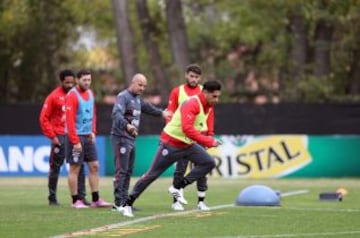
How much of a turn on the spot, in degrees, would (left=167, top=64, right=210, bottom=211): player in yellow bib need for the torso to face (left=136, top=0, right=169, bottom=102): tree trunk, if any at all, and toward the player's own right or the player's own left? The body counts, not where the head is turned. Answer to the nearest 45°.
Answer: approximately 180°

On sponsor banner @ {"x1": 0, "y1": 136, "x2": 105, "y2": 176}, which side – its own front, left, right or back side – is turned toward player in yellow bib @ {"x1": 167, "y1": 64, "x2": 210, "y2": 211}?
front

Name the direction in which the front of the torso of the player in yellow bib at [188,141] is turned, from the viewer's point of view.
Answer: to the viewer's right

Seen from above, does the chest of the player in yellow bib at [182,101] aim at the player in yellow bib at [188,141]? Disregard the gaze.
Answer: yes

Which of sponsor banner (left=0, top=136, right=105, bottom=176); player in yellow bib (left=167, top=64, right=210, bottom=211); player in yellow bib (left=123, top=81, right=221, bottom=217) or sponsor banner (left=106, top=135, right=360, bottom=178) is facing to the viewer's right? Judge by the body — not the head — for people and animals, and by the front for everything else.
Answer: player in yellow bib (left=123, top=81, right=221, bottom=217)

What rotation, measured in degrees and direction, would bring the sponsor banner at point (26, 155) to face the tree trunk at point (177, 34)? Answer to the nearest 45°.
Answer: approximately 135° to its left

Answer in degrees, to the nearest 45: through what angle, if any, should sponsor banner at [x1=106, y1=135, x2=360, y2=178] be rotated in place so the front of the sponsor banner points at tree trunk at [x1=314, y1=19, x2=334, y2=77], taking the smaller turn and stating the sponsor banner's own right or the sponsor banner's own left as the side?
approximately 180°

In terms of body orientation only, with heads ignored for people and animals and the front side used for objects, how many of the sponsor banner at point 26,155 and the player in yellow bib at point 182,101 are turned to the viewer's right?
0

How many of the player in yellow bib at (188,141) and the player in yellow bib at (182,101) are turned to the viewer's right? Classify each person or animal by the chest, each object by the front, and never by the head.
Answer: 1

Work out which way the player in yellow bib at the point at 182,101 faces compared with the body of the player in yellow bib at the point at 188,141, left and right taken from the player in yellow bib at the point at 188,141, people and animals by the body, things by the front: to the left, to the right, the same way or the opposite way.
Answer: to the right

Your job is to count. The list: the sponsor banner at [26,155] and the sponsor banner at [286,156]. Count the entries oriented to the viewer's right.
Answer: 0
